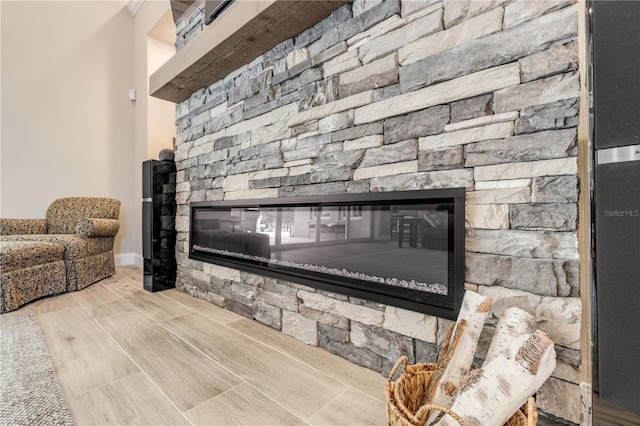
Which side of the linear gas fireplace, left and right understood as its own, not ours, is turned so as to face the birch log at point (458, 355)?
left

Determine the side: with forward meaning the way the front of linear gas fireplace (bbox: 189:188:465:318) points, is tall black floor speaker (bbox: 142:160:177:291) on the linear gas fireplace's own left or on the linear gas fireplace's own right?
on the linear gas fireplace's own right

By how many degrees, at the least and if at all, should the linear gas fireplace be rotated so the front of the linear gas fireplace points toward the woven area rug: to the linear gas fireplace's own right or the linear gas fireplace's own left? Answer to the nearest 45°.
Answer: approximately 45° to the linear gas fireplace's own right

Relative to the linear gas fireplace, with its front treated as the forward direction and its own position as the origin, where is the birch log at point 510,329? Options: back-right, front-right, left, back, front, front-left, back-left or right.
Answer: left

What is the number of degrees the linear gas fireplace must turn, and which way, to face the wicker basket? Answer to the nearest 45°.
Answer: approximately 45° to its left

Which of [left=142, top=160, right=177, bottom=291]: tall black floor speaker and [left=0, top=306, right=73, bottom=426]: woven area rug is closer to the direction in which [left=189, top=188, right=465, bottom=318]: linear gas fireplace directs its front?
the woven area rug

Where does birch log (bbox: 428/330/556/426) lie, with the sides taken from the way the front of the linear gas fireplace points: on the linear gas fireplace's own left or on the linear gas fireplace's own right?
on the linear gas fireplace's own left

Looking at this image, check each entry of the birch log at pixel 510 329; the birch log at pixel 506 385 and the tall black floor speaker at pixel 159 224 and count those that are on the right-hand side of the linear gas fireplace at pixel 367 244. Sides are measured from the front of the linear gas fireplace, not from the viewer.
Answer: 1
